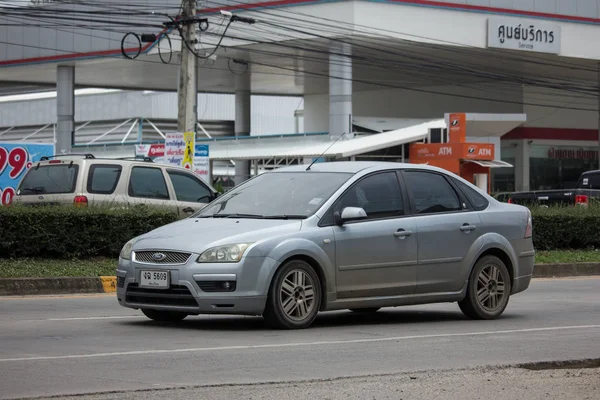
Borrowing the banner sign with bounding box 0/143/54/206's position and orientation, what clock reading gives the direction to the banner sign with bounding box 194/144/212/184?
the banner sign with bounding box 194/144/212/184 is roughly at 10 o'clock from the banner sign with bounding box 0/143/54/206.

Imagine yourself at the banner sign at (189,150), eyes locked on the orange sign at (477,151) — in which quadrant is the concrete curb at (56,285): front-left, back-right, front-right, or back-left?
back-right

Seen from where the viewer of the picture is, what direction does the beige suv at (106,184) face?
facing away from the viewer and to the right of the viewer

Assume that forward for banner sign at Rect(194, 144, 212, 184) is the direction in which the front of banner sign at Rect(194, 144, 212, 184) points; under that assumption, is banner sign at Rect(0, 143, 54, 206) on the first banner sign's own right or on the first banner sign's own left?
on the first banner sign's own right

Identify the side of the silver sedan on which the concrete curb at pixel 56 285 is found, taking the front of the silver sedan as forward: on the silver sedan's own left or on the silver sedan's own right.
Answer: on the silver sedan's own right

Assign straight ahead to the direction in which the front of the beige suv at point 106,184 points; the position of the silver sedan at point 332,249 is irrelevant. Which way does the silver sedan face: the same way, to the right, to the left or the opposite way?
the opposite way

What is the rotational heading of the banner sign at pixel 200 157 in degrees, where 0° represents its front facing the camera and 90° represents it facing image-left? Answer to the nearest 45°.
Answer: approximately 0°

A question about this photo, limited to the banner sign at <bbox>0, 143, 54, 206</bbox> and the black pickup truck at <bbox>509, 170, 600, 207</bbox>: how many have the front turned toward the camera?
1
